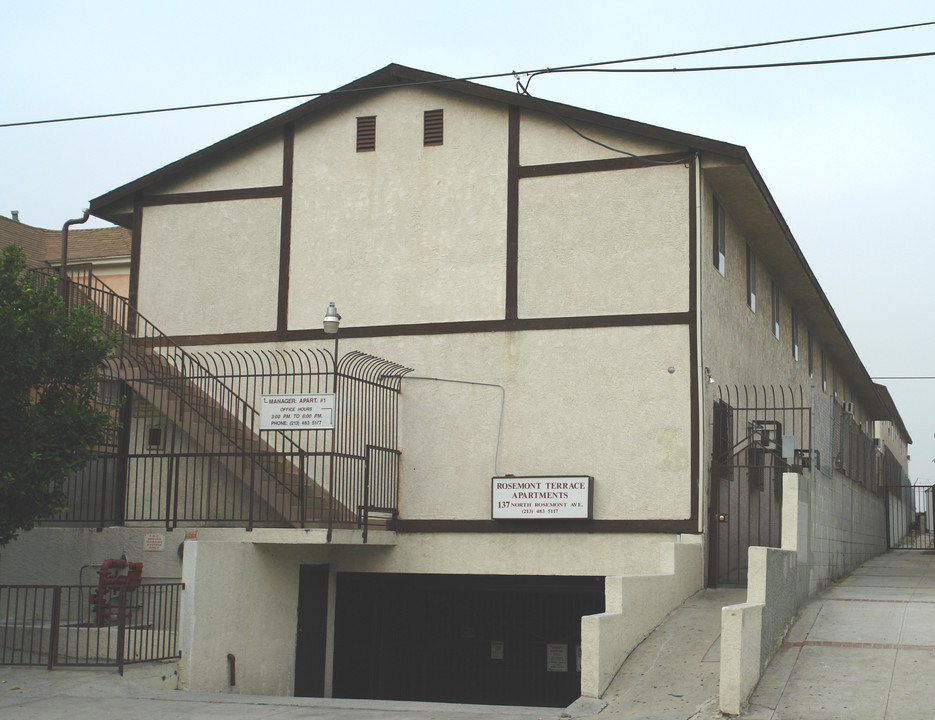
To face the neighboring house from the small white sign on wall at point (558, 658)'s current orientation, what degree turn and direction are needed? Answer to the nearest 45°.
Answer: approximately 135° to its right

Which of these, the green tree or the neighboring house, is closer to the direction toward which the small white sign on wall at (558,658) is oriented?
the green tree

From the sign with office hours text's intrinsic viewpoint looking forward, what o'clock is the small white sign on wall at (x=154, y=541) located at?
The small white sign on wall is roughly at 4 o'clock from the sign with office hours text.

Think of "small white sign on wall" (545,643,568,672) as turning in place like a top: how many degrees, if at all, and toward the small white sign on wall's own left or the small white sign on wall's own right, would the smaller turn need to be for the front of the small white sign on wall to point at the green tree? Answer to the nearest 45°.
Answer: approximately 45° to the small white sign on wall's own right

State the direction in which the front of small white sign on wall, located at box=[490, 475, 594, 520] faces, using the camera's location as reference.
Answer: facing the viewer

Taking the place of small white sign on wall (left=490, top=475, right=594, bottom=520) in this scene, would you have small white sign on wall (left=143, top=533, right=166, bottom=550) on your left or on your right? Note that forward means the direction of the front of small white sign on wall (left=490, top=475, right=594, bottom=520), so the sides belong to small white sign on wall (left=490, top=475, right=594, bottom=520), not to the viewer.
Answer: on your right

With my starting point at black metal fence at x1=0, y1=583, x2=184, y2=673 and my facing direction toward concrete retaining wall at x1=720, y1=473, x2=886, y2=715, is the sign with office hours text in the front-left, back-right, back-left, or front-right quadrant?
front-left

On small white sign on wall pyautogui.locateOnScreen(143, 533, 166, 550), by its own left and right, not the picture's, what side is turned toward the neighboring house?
back

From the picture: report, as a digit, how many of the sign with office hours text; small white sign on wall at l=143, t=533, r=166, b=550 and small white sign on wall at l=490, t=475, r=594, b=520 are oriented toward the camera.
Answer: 3

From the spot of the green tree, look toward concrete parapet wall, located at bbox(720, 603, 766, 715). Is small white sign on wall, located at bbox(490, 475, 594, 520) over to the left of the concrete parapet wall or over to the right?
left

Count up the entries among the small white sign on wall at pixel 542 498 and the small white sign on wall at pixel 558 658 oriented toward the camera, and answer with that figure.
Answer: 2
